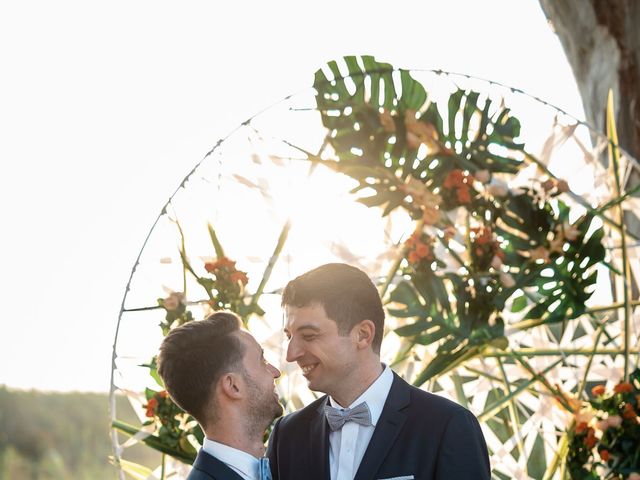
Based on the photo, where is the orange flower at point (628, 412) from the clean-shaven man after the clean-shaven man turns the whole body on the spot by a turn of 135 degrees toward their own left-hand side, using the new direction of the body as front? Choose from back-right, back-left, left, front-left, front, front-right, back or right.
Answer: front-left

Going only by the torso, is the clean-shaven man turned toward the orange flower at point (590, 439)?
no

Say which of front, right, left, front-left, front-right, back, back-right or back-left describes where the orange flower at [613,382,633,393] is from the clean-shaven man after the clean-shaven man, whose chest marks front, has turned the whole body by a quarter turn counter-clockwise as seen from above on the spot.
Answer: left

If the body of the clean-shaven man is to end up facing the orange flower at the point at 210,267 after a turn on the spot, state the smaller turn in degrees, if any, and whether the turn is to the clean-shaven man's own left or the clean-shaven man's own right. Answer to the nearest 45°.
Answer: approximately 90° to the clean-shaven man's own right

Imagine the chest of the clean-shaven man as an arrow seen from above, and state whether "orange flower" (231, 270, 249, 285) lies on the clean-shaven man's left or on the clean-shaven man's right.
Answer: on the clean-shaven man's right

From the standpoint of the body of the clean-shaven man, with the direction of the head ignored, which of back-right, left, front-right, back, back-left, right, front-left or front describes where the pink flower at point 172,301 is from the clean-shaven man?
right

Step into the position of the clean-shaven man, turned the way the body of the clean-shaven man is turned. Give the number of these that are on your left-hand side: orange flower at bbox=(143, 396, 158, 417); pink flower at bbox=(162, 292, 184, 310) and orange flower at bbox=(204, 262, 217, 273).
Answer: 0

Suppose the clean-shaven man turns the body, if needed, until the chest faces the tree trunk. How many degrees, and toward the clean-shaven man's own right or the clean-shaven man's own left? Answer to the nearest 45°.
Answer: approximately 180°

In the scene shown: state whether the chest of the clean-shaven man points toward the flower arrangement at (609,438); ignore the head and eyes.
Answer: no

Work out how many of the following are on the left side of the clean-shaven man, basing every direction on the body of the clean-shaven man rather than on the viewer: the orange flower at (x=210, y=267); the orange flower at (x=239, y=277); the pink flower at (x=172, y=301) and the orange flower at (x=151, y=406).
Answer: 0

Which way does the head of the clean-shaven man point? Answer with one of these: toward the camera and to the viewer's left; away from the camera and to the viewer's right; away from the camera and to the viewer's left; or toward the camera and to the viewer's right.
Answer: toward the camera and to the viewer's left

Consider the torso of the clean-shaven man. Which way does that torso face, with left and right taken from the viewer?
facing the viewer and to the left of the viewer
